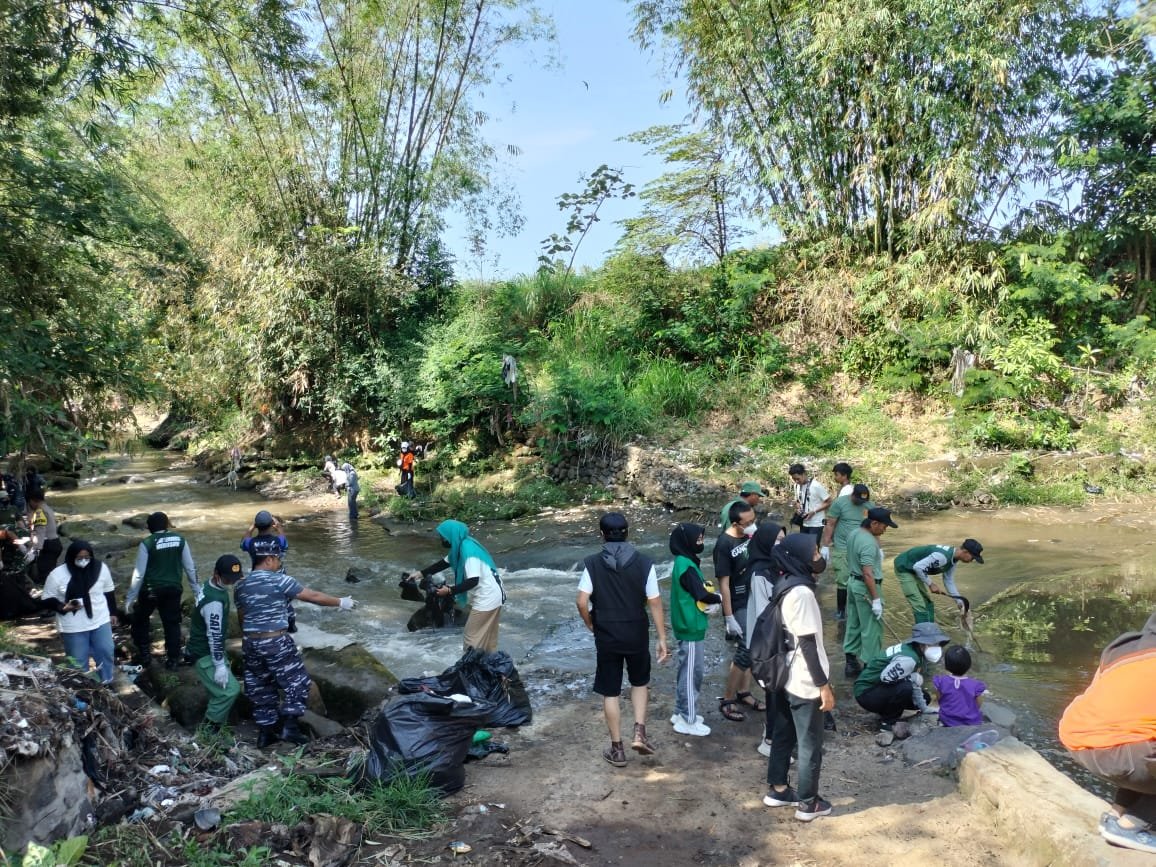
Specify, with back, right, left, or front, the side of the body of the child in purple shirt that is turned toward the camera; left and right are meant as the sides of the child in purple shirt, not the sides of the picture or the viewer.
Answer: back

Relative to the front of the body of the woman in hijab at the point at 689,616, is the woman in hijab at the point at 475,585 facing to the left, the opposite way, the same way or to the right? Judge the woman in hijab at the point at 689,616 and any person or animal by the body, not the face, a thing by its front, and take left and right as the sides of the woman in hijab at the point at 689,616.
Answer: the opposite way

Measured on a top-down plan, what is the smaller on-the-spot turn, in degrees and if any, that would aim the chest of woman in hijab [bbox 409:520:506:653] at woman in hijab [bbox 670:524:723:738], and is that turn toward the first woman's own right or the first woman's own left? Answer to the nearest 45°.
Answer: approximately 135° to the first woman's own left

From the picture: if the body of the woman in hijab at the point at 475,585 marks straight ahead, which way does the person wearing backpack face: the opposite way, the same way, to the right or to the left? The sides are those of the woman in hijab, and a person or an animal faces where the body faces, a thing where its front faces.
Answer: the opposite way

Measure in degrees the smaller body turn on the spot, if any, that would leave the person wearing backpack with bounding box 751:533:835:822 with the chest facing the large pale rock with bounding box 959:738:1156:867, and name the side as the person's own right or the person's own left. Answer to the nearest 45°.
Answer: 0° — they already face it

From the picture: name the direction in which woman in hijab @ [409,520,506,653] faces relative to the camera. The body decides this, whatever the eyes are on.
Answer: to the viewer's left

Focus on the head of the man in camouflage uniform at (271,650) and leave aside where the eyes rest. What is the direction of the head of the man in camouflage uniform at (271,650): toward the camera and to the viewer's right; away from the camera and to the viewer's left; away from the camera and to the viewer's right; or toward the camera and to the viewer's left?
away from the camera and to the viewer's right

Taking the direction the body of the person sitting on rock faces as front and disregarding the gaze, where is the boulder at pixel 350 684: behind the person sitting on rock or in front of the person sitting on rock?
behind

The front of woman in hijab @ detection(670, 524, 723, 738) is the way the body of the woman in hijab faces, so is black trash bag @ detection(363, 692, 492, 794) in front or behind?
behind
